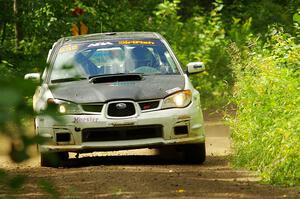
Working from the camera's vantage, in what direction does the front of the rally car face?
facing the viewer
